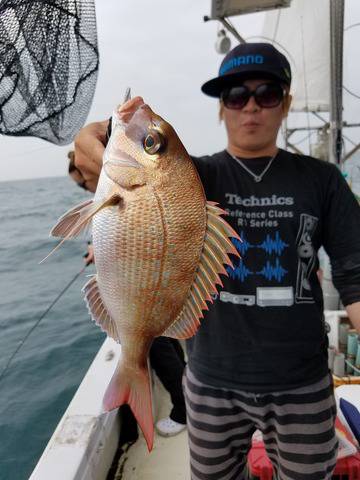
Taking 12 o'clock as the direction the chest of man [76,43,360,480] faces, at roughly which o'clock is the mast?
The mast is roughly at 7 o'clock from the man.

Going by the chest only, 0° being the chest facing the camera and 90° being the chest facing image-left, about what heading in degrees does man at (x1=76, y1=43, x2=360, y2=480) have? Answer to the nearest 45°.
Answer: approximately 0°
